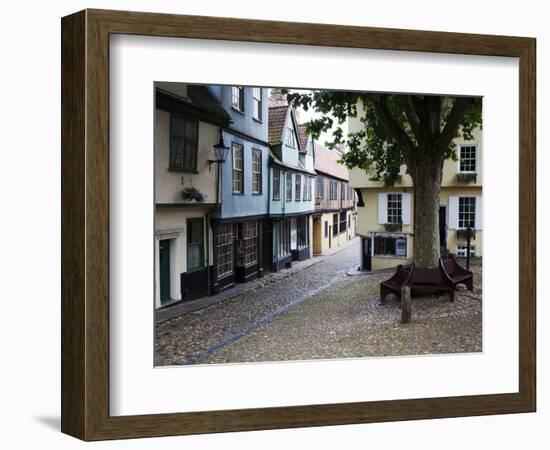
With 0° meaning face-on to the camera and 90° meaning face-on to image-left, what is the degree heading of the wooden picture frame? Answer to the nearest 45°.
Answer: approximately 315°
